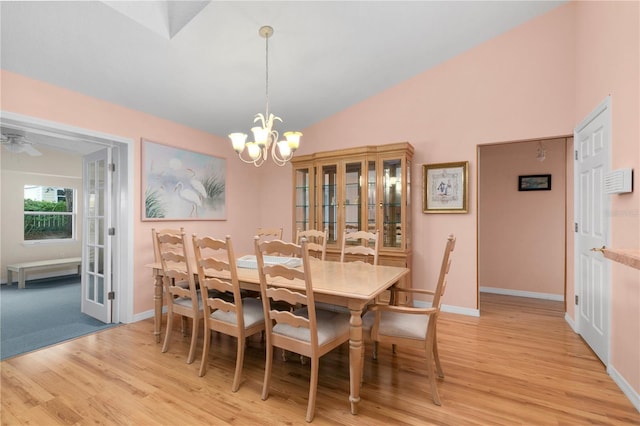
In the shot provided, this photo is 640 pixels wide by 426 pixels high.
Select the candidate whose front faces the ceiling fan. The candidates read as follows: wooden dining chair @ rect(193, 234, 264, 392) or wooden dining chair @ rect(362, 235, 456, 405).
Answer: wooden dining chair @ rect(362, 235, 456, 405)

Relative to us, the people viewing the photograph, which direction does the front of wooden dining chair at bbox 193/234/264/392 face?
facing away from the viewer and to the right of the viewer

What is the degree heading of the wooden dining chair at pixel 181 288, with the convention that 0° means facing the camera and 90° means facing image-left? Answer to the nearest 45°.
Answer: approximately 225°

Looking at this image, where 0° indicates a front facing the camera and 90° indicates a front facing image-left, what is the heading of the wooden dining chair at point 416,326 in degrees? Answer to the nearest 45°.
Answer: approximately 90°

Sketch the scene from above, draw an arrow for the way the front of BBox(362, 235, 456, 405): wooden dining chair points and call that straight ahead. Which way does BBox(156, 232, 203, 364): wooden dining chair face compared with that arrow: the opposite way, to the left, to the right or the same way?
to the right

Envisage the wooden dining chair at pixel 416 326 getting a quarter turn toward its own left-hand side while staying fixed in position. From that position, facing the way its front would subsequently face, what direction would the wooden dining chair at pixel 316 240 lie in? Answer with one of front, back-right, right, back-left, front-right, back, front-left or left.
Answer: back-right

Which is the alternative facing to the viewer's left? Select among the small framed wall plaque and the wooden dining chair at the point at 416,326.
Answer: the wooden dining chair

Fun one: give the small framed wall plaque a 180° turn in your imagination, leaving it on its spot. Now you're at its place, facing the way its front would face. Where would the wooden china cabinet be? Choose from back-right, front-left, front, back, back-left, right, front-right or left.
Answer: back-left

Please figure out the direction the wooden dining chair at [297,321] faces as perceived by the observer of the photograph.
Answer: facing away from the viewer and to the right of the viewer

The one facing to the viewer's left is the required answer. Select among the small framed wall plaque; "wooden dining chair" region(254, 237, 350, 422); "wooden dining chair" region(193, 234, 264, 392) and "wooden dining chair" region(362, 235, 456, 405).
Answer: "wooden dining chair" region(362, 235, 456, 405)

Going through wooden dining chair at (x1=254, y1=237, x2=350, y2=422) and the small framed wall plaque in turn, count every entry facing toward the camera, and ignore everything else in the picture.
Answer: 1

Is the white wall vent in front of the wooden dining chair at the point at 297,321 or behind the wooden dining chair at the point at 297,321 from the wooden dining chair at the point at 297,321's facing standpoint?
in front

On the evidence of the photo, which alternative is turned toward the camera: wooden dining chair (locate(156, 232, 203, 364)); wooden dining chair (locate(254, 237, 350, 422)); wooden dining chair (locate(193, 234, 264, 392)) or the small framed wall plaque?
the small framed wall plaque

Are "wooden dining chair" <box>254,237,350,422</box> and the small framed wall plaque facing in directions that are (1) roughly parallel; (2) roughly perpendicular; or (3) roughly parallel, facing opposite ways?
roughly parallel, facing opposite ways

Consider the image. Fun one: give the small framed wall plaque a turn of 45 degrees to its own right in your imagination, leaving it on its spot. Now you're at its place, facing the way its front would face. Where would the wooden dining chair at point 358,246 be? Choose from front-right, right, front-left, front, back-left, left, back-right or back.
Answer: front

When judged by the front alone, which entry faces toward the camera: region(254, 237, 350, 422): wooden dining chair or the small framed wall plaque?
the small framed wall plaque

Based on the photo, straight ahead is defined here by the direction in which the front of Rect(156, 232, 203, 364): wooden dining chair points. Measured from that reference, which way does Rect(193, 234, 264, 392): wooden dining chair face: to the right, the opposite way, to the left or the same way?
the same way

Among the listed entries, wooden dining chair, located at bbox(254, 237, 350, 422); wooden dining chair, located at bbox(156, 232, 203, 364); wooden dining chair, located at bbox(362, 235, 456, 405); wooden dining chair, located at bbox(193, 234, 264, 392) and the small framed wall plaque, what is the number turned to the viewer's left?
1

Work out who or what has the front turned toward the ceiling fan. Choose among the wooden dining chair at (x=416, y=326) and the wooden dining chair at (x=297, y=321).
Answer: the wooden dining chair at (x=416, y=326)

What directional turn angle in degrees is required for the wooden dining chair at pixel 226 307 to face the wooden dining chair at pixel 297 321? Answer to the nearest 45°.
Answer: approximately 90° to its right

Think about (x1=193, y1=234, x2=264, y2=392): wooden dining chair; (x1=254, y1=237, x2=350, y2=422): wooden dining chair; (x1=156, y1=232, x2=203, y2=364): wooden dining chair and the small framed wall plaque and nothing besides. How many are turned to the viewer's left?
0

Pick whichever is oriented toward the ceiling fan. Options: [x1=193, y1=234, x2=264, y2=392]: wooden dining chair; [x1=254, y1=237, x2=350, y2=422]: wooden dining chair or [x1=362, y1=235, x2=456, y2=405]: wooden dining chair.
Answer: [x1=362, y1=235, x2=456, y2=405]: wooden dining chair

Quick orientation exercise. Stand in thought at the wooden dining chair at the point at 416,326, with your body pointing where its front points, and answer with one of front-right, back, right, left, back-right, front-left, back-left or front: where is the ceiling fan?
front
